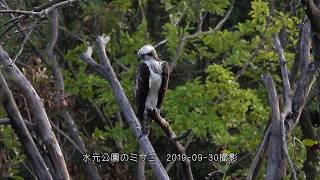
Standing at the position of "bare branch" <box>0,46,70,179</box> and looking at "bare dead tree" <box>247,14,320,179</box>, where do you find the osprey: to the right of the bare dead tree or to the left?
left

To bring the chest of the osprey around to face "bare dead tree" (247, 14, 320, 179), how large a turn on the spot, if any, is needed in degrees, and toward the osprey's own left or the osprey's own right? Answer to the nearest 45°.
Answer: approximately 45° to the osprey's own left

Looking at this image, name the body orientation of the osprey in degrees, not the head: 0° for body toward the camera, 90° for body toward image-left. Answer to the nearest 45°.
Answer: approximately 0°

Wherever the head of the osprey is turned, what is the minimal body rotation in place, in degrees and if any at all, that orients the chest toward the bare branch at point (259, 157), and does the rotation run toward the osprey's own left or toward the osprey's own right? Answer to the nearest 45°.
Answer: approximately 45° to the osprey's own left

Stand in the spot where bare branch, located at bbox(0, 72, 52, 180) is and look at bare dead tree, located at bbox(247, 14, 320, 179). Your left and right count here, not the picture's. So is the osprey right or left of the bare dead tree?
left
